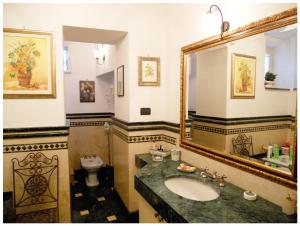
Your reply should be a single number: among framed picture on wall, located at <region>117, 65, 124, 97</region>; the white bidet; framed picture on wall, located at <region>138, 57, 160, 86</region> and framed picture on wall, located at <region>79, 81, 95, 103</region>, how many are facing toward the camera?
3

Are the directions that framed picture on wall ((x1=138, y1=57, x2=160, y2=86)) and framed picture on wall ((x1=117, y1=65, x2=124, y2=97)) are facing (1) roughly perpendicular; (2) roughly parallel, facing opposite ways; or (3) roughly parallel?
roughly perpendicular

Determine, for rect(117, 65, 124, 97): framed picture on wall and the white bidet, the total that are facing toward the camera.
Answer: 1

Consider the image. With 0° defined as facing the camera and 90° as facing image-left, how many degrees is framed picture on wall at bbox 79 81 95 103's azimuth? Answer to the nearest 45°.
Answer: approximately 0°

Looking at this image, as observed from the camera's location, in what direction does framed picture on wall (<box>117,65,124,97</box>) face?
facing to the left of the viewer

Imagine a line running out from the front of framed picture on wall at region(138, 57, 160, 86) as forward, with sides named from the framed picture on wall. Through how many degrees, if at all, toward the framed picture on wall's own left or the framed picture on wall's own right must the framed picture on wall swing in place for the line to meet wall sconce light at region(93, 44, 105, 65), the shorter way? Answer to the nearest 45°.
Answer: approximately 135° to the framed picture on wall's own right
